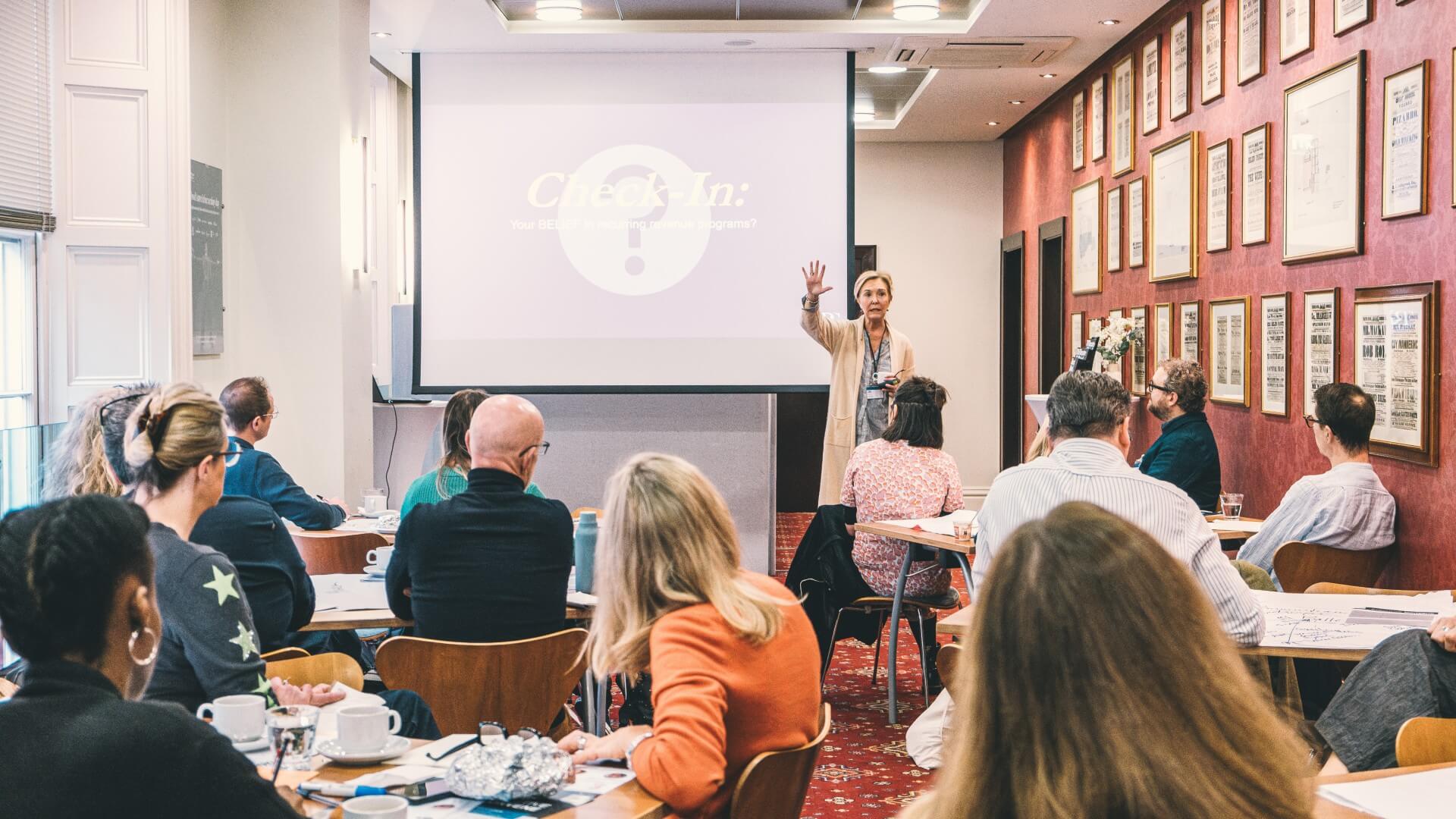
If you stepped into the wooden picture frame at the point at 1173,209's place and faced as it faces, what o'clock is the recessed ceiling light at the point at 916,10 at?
The recessed ceiling light is roughly at 1 o'clock from the wooden picture frame.

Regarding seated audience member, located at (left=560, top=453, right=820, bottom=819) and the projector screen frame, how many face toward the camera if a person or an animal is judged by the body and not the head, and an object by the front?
1

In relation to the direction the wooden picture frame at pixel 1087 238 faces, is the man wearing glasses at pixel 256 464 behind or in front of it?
in front

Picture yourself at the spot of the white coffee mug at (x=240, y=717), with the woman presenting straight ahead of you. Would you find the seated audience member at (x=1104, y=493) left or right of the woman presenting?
right

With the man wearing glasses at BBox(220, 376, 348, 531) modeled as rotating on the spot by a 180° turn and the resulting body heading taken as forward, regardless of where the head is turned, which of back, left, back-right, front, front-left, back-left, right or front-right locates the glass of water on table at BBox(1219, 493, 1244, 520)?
back-left

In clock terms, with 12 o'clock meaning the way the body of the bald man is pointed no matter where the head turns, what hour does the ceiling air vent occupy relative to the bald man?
The ceiling air vent is roughly at 1 o'clock from the bald man.

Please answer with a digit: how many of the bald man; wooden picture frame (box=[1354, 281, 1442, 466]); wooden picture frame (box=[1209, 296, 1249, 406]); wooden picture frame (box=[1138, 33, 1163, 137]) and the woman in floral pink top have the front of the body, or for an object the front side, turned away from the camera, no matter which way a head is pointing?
2

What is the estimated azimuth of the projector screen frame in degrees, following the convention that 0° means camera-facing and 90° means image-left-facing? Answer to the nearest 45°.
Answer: approximately 0°

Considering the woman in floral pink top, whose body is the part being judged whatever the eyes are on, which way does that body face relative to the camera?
away from the camera

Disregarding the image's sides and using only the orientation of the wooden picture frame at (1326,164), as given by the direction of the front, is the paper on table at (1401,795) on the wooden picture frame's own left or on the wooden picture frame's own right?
on the wooden picture frame's own left

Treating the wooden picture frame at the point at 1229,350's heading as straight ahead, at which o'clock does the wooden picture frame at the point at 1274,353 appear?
the wooden picture frame at the point at 1274,353 is roughly at 10 o'clock from the wooden picture frame at the point at 1229,350.

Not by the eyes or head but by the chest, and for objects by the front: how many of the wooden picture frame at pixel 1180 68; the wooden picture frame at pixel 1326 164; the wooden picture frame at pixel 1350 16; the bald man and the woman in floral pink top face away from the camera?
2

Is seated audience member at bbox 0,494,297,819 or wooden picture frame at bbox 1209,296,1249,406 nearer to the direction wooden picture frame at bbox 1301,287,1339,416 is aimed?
the seated audience member

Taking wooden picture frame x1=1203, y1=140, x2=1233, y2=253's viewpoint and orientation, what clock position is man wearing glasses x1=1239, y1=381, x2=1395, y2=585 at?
The man wearing glasses is roughly at 10 o'clock from the wooden picture frame.

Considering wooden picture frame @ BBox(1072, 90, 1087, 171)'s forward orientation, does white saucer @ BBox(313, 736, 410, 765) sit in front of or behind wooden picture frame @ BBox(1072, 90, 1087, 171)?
in front
